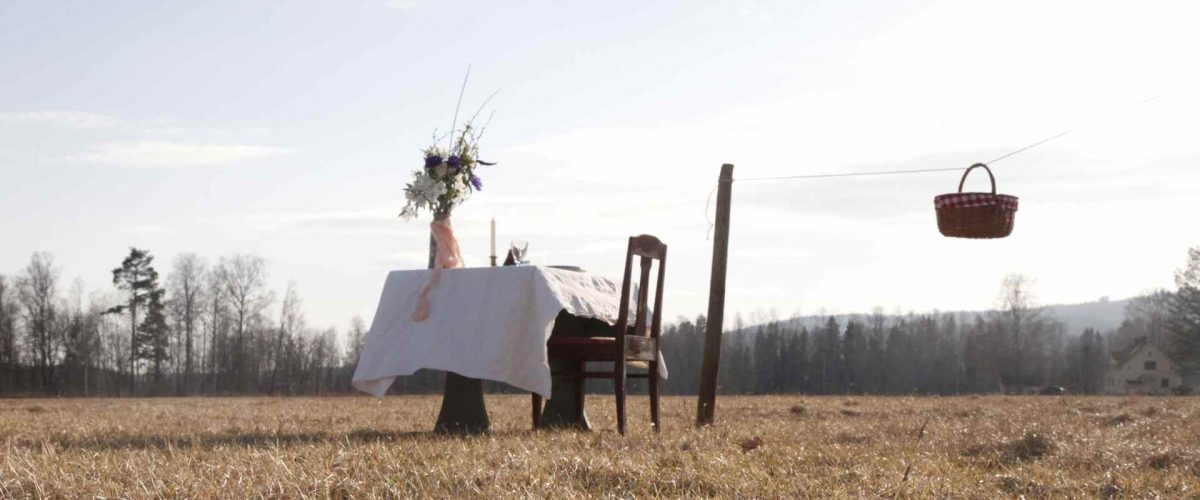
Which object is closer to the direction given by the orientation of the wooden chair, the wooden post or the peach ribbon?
the peach ribbon

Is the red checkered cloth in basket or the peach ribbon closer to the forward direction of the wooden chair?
the peach ribbon

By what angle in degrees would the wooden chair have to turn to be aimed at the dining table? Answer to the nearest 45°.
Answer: approximately 45° to its left

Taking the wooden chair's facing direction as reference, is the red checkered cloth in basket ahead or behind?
behind

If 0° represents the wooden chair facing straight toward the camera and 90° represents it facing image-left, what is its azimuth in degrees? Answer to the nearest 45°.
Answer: approximately 135°

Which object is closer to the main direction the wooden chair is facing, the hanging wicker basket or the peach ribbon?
the peach ribbon
